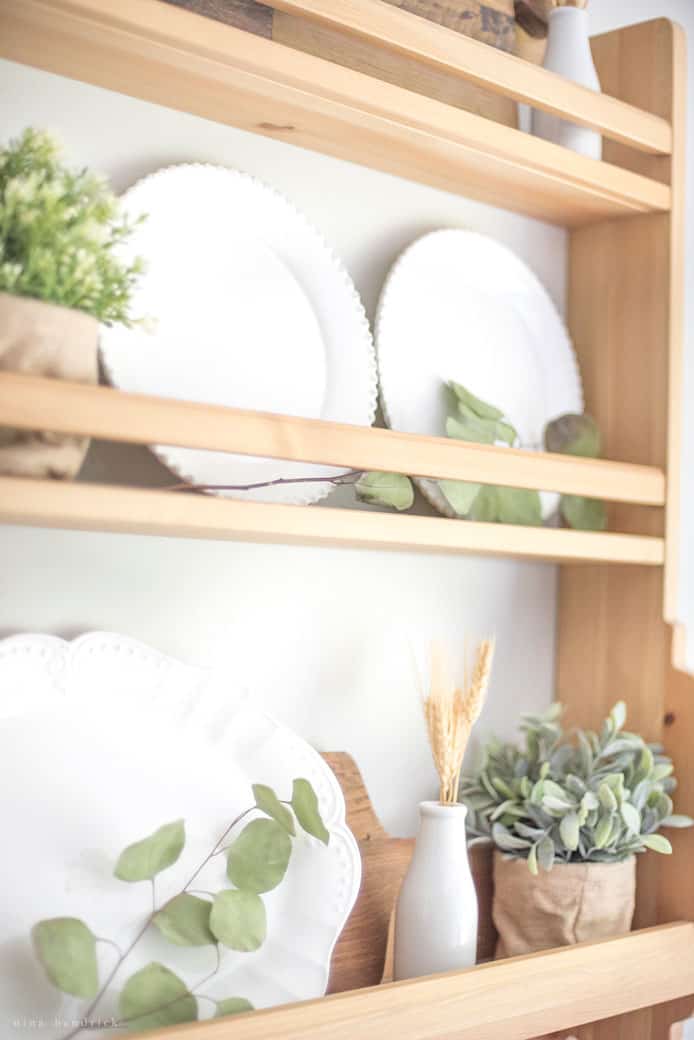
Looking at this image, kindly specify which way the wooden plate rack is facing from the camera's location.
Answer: facing the viewer and to the right of the viewer
